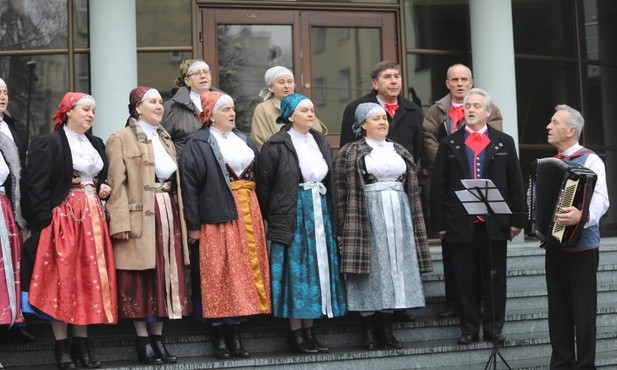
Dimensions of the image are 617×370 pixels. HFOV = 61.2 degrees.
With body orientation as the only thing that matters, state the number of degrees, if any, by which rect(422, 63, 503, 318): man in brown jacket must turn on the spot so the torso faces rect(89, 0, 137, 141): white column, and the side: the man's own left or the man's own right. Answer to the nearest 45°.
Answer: approximately 90° to the man's own right

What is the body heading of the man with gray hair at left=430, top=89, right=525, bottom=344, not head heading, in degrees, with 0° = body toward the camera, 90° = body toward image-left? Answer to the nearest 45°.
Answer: approximately 0°

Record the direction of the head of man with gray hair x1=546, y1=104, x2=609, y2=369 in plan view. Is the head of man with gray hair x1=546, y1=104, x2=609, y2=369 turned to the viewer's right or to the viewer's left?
to the viewer's left

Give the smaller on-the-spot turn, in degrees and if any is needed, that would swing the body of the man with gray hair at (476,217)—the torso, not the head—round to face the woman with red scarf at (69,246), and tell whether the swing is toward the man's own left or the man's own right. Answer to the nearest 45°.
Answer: approximately 45° to the man's own right

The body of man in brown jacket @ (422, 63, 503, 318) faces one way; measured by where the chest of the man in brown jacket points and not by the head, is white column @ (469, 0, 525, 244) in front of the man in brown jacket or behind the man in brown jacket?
behind

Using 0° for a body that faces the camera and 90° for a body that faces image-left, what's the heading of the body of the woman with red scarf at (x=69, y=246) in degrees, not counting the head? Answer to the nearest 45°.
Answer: approximately 315°
